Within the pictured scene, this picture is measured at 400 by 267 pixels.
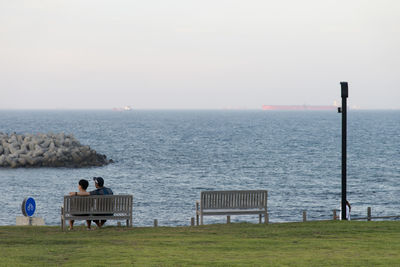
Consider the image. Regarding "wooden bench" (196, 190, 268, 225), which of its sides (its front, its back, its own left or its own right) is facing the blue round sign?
left

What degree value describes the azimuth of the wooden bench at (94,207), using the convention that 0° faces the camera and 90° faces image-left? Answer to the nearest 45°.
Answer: approximately 180°

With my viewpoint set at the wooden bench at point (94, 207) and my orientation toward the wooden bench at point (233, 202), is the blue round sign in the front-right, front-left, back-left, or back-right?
back-left

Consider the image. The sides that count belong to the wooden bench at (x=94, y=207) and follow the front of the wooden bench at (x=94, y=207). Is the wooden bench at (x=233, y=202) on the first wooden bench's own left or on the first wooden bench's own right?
on the first wooden bench's own right

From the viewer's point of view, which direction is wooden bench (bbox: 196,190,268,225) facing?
away from the camera

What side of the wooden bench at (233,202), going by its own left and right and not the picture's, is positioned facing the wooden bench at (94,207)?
left

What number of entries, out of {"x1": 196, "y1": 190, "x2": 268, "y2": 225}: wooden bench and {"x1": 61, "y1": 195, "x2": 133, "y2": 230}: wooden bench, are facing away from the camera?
2

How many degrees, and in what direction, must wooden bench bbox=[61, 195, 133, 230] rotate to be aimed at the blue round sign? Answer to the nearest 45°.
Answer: approximately 45° to its left

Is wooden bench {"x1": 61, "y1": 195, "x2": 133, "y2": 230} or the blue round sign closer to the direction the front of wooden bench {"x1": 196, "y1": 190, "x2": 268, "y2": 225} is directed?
the blue round sign
